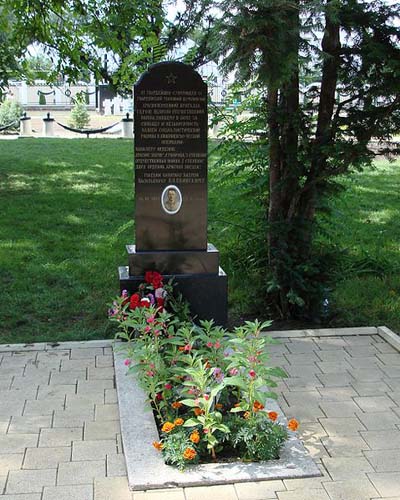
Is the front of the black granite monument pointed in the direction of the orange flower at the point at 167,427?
yes

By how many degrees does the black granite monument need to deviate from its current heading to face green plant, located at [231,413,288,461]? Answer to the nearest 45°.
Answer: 0° — it already faces it

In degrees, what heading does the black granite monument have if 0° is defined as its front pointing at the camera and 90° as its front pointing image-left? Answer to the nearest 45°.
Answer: approximately 0°

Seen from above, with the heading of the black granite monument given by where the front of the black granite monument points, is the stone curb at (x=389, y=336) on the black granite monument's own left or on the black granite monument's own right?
on the black granite monument's own left

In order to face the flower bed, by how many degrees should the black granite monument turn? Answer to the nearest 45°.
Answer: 0° — it already faces it

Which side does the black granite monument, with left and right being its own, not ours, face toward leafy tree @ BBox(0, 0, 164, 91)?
back

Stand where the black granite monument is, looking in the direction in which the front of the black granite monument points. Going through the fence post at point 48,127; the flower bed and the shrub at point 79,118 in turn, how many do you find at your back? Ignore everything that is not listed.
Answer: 2

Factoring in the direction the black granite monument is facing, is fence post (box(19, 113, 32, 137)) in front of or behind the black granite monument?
behind

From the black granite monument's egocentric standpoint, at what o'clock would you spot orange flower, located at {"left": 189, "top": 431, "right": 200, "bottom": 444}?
The orange flower is roughly at 12 o'clock from the black granite monument.
